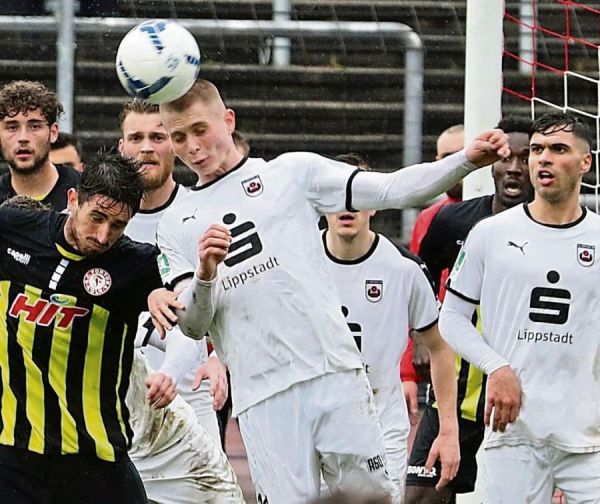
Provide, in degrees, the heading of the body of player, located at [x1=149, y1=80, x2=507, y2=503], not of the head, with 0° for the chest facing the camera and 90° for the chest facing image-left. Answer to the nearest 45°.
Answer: approximately 0°

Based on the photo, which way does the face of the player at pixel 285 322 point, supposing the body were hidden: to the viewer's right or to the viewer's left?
to the viewer's left

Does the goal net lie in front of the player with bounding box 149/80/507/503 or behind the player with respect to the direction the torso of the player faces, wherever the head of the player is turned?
behind
